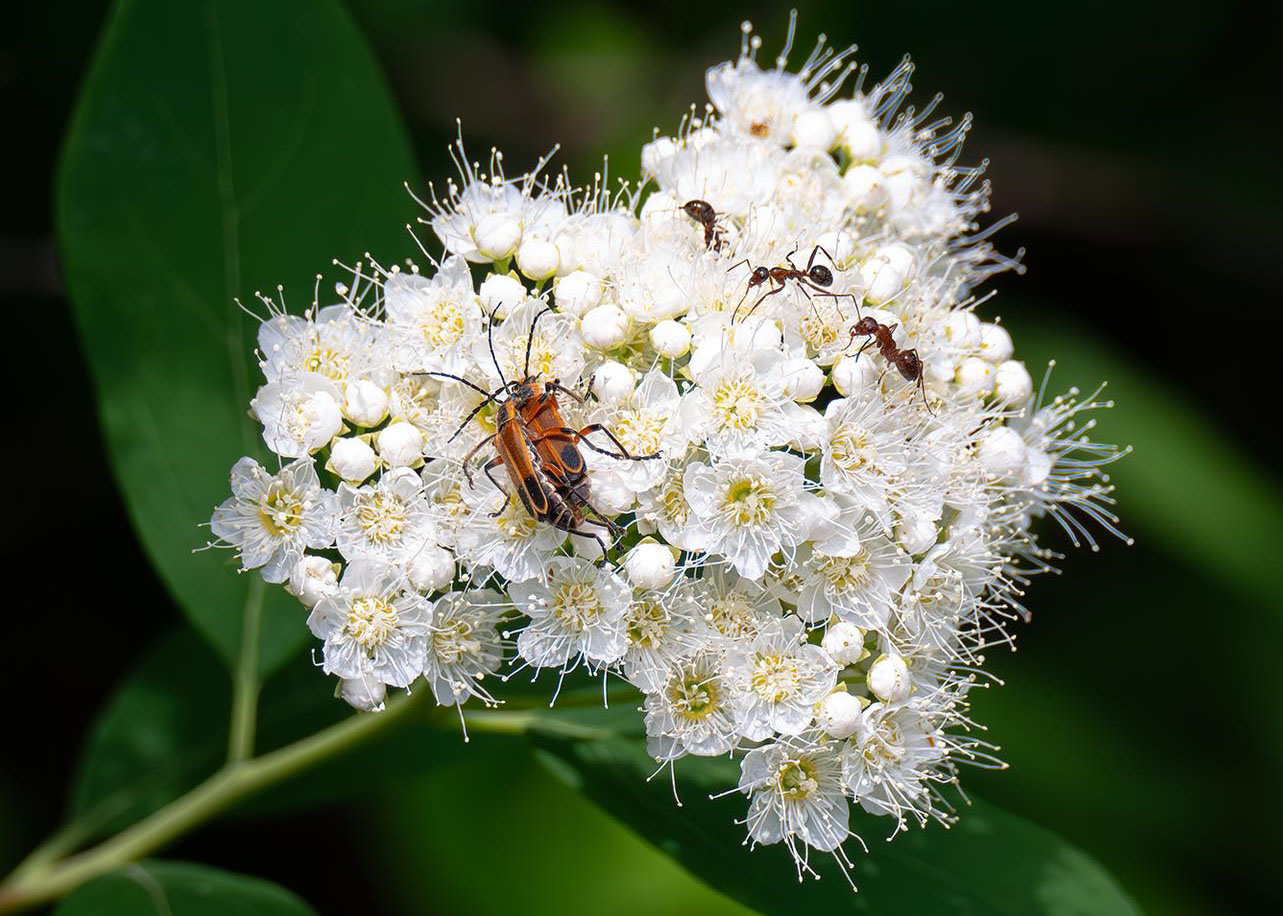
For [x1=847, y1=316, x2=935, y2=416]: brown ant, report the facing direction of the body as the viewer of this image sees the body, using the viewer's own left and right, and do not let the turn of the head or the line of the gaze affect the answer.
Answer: facing to the left of the viewer

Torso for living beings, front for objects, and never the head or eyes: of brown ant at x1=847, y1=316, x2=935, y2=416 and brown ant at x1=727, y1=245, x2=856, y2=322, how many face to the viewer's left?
2

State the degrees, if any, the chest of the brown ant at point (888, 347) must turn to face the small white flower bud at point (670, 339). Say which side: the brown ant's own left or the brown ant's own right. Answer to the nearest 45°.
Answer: approximately 45° to the brown ant's own left

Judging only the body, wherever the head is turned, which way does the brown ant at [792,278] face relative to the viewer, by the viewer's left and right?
facing to the left of the viewer
